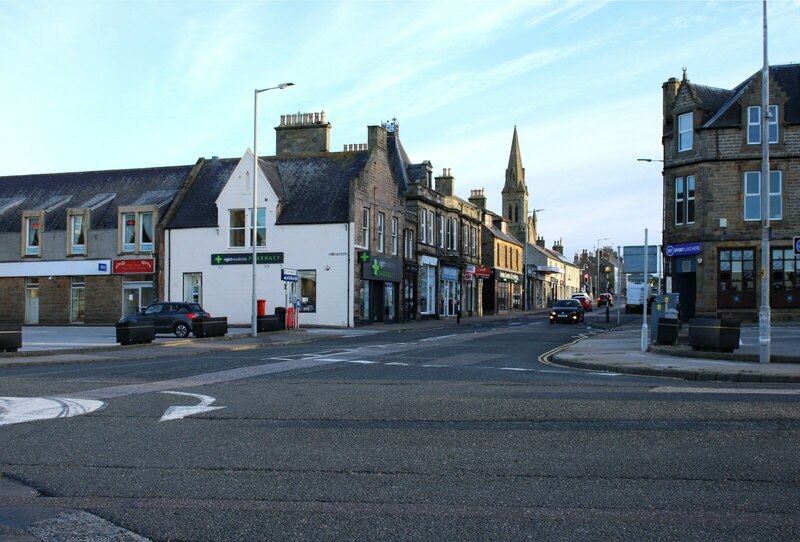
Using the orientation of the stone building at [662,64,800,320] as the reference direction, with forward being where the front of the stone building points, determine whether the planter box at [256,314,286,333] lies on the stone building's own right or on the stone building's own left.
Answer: on the stone building's own right

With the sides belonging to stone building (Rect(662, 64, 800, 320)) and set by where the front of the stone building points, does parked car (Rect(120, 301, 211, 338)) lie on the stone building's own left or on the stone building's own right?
on the stone building's own right

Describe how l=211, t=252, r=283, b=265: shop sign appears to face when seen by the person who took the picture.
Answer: facing the viewer

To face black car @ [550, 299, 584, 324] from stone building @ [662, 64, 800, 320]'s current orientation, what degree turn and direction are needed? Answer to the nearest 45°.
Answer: approximately 135° to its right

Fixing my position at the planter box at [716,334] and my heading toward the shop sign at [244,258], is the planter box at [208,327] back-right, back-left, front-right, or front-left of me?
front-left

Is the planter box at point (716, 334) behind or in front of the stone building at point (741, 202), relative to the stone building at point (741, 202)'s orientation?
in front

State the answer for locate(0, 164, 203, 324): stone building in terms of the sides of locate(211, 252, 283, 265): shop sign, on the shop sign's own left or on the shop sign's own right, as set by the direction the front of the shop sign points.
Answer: on the shop sign's own right

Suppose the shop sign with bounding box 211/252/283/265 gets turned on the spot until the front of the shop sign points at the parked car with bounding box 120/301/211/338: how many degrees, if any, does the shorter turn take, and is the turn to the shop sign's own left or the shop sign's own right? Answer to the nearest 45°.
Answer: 0° — it already faces it

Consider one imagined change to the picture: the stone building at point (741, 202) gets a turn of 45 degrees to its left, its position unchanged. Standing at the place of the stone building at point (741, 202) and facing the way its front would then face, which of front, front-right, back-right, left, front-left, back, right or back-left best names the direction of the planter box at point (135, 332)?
right

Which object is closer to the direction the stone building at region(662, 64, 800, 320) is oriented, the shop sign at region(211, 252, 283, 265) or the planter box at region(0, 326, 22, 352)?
the planter box

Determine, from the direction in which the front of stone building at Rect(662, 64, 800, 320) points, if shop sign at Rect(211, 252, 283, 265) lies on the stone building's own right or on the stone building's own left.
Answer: on the stone building's own right

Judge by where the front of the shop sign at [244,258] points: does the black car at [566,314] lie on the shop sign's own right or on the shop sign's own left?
on the shop sign's own left

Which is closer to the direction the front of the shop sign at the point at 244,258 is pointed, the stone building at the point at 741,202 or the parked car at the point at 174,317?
the parked car

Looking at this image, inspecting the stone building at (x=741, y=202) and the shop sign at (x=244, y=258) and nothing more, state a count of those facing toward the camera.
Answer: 2

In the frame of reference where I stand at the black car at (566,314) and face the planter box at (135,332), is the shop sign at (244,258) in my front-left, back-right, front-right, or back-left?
front-right
